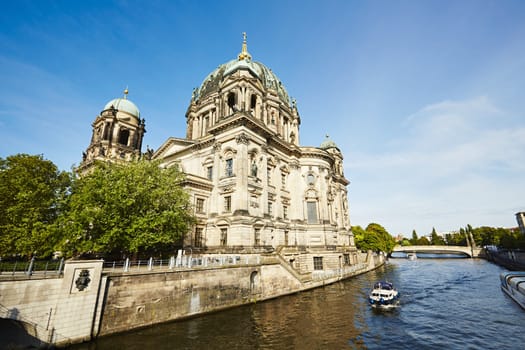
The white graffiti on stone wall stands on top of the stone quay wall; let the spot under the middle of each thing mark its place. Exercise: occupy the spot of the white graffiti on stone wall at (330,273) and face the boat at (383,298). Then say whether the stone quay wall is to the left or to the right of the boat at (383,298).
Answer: right

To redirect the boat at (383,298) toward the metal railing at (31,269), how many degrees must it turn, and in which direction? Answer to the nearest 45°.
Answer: approximately 45° to its right

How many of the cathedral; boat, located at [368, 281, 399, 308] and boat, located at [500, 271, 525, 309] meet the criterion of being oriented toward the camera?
1

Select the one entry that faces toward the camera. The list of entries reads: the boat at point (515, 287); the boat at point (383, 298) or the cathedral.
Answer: the boat at point (383, 298)

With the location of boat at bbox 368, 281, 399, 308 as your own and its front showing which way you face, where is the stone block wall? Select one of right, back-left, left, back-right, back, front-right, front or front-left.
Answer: front-right

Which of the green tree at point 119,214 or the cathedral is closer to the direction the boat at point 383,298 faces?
the green tree

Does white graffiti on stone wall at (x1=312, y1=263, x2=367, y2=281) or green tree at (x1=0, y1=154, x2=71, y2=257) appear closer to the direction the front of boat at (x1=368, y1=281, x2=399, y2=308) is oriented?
the green tree
